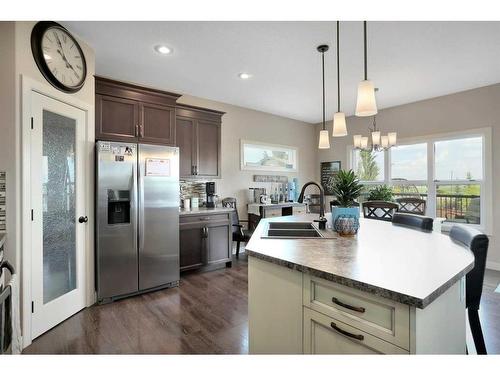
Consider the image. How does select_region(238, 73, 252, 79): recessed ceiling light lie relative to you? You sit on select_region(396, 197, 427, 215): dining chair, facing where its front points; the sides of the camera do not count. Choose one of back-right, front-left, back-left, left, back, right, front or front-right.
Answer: front-right

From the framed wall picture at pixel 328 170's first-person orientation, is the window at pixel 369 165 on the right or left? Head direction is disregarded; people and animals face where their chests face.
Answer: on its left

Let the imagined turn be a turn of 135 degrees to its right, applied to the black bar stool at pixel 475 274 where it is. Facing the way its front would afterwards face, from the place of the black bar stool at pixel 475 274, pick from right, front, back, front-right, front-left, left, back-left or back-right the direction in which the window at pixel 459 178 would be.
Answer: front

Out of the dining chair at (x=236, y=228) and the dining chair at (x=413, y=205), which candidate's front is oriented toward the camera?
the dining chair at (x=413, y=205)

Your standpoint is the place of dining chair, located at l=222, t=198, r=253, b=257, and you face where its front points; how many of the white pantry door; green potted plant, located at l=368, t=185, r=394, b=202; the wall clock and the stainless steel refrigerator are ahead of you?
1

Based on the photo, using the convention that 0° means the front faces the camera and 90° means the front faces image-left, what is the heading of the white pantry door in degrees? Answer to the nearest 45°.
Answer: approximately 315°

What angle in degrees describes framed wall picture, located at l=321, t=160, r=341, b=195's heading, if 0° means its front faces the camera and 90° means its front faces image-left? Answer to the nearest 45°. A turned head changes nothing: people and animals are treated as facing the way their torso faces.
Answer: approximately 45°

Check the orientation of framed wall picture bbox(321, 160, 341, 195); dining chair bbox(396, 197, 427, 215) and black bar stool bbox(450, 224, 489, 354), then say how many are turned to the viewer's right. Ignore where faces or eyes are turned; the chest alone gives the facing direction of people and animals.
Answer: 0

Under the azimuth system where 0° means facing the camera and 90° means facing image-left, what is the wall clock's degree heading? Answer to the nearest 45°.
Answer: approximately 315°

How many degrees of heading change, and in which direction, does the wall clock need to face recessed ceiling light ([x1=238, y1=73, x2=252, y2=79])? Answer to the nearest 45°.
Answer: approximately 45° to its left
